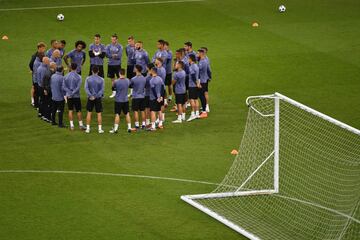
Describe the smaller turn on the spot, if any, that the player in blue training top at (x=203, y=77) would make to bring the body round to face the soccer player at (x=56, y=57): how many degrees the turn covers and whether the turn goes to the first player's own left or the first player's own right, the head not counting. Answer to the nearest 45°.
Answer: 0° — they already face them

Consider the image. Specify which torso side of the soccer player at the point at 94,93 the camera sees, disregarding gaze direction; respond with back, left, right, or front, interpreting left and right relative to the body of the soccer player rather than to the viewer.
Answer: back

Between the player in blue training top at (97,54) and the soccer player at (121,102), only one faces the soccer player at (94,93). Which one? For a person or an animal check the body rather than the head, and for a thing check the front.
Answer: the player in blue training top

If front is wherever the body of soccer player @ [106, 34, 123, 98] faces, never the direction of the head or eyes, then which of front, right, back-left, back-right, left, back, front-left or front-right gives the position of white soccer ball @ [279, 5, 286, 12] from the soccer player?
back-left

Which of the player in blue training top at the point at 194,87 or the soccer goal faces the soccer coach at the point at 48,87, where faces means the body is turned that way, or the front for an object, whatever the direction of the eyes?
the player in blue training top

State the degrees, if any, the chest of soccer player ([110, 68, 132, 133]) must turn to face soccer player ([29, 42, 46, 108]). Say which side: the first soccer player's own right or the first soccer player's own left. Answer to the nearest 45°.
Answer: approximately 45° to the first soccer player's own left

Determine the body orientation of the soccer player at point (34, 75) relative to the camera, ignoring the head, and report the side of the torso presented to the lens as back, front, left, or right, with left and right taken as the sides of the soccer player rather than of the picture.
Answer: right
